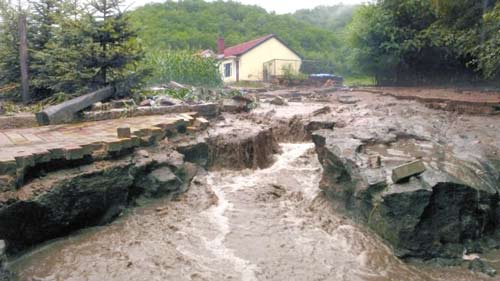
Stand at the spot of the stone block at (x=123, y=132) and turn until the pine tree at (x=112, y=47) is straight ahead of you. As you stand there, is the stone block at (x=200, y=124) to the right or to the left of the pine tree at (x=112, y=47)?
right

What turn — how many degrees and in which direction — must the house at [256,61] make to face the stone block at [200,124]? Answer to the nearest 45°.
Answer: approximately 45° to its left

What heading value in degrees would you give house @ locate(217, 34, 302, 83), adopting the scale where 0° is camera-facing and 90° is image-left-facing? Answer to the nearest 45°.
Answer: approximately 45°

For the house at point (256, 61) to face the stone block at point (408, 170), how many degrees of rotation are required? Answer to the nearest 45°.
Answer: approximately 45° to its left
